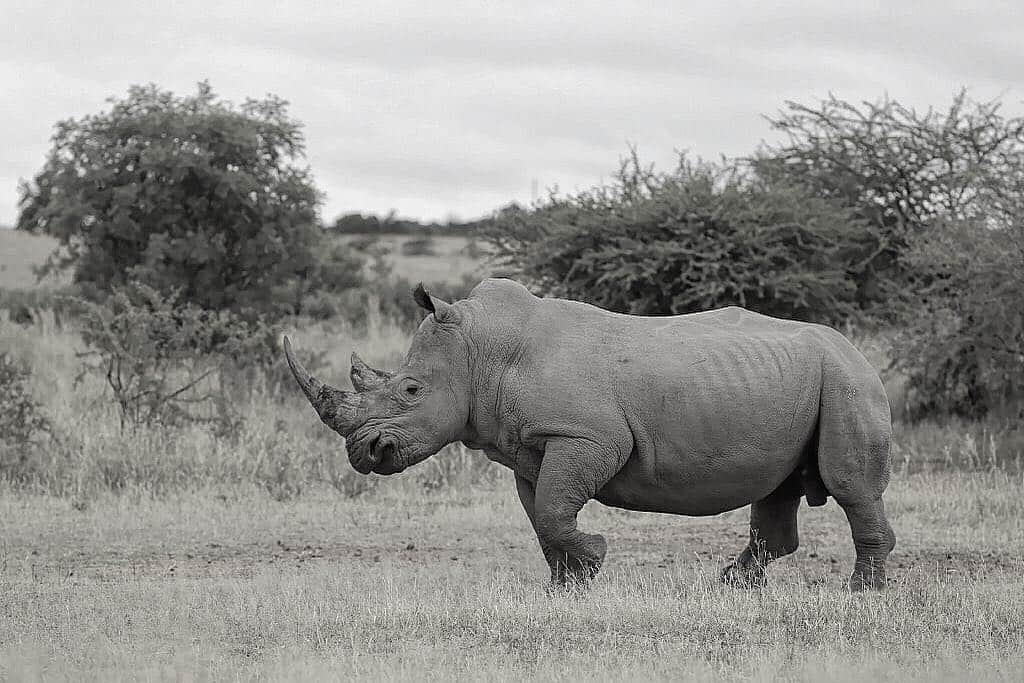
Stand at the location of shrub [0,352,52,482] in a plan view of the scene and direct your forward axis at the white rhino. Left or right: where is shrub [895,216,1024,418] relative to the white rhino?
left

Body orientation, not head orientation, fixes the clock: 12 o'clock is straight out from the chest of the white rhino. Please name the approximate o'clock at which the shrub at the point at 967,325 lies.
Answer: The shrub is roughly at 4 o'clock from the white rhino.

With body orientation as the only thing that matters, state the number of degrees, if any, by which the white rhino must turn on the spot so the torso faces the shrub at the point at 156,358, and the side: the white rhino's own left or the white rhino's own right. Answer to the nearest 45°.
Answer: approximately 45° to the white rhino's own right

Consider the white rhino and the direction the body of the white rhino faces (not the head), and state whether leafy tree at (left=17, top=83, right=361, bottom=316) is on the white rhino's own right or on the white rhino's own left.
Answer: on the white rhino's own right

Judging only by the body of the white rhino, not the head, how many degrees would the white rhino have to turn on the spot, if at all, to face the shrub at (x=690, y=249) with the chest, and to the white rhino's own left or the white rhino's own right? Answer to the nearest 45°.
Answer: approximately 90° to the white rhino's own right

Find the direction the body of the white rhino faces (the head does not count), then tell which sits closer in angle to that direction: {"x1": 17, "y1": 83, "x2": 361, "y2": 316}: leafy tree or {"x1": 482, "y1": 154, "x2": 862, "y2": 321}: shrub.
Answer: the leafy tree

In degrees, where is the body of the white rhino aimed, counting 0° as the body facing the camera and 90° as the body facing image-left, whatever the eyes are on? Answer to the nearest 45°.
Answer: approximately 90°
